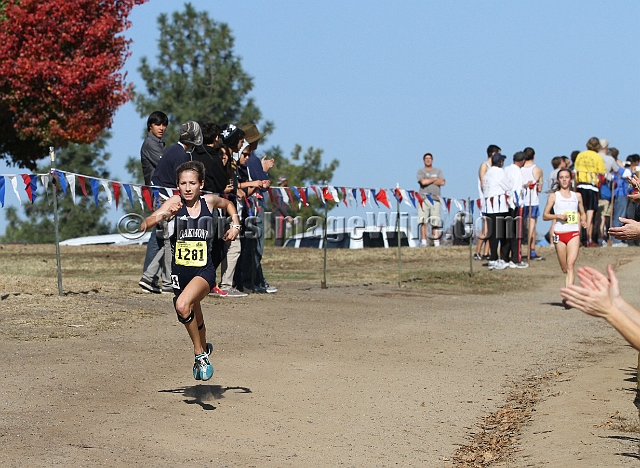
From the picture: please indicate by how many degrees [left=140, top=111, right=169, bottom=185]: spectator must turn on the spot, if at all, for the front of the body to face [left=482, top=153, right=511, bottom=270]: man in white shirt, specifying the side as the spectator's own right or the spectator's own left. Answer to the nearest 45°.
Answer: approximately 90° to the spectator's own left

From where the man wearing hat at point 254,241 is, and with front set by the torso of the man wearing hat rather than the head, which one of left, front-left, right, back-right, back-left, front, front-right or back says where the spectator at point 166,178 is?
back-right

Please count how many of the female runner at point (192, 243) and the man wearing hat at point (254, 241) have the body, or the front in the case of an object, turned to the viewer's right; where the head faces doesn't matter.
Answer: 1

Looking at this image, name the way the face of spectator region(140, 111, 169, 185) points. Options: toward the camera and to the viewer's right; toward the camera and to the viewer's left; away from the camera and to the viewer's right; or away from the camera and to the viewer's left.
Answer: toward the camera and to the viewer's right

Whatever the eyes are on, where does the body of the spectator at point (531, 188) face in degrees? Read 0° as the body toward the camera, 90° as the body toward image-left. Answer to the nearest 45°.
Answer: approximately 180°

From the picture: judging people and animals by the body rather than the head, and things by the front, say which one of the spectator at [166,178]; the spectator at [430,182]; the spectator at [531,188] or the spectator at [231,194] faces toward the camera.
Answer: the spectator at [430,182]

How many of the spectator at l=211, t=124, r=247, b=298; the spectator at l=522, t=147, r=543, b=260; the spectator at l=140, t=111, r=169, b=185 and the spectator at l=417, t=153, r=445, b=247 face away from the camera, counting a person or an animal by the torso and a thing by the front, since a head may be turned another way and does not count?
1

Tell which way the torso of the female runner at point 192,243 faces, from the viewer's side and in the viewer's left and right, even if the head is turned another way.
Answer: facing the viewer

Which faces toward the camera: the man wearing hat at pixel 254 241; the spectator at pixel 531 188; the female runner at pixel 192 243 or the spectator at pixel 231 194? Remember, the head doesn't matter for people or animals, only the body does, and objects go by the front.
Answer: the female runner

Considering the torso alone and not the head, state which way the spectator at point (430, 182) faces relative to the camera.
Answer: toward the camera

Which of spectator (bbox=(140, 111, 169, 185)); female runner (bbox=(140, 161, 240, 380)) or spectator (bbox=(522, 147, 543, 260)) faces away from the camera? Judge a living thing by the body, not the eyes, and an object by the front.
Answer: spectator (bbox=(522, 147, 543, 260))

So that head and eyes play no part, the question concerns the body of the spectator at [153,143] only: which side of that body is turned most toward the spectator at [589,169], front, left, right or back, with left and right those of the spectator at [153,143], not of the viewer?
left
